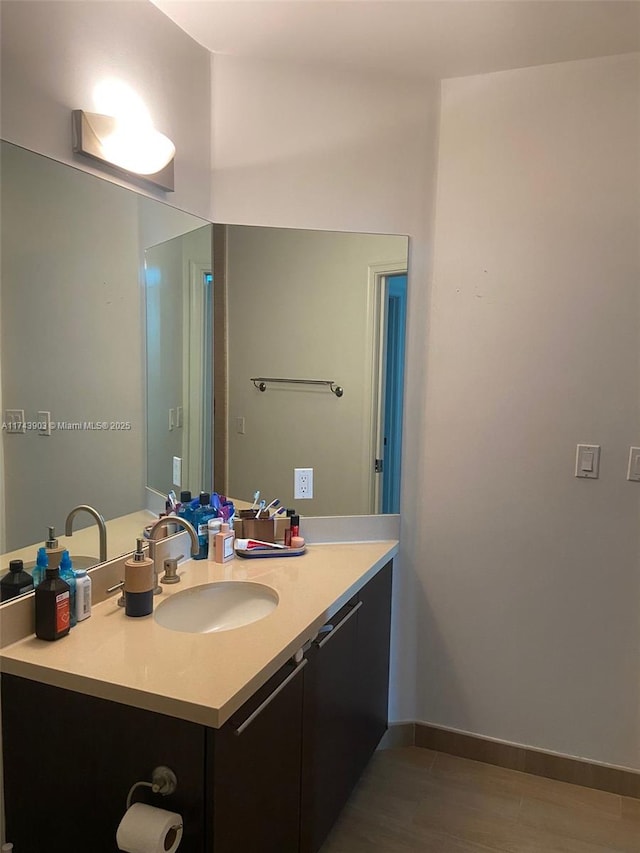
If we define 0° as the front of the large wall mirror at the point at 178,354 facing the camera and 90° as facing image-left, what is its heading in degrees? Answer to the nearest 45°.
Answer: approximately 315°

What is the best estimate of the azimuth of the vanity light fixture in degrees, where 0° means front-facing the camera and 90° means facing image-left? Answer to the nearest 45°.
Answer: approximately 315°
